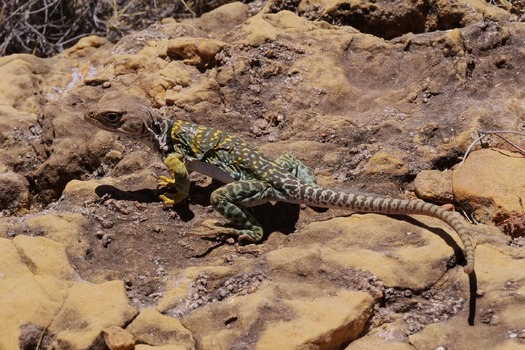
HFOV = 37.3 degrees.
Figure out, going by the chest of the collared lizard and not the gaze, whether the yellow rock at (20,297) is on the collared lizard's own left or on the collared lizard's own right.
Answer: on the collared lizard's own left

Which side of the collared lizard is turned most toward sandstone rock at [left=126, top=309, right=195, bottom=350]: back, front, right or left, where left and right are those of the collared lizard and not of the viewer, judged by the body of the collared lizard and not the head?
left

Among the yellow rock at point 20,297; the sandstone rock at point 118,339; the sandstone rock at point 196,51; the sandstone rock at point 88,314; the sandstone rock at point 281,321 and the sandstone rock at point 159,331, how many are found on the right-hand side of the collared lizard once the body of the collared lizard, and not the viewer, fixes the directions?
1

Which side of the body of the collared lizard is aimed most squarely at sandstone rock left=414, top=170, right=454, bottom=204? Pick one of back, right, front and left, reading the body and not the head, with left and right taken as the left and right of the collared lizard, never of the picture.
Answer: back

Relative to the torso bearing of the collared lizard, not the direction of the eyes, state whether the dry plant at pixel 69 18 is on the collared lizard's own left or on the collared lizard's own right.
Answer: on the collared lizard's own right

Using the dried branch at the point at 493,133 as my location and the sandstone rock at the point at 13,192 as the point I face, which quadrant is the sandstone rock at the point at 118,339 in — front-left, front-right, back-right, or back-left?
front-left

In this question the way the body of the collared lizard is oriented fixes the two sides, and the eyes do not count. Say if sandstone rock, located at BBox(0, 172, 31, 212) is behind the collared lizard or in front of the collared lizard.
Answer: in front

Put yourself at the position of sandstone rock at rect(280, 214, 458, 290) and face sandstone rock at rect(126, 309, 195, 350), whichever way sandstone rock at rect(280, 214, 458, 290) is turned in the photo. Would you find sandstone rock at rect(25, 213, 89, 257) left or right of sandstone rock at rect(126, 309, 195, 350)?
right

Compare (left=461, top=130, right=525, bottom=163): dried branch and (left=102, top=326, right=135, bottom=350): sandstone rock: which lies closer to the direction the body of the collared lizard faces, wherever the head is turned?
the sandstone rock

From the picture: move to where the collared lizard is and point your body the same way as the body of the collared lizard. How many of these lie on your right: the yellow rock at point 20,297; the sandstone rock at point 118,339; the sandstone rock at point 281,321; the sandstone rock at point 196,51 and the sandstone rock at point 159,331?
1

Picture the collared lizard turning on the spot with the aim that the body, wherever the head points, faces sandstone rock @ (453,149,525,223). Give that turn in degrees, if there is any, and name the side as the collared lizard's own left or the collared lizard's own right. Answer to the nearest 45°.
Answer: approximately 180°

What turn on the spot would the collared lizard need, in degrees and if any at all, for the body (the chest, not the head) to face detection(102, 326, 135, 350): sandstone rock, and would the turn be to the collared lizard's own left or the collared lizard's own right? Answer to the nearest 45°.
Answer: approximately 90° to the collared lizard's own left

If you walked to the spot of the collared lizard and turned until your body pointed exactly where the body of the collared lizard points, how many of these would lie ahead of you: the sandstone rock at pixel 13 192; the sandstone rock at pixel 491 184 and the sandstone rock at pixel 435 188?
1

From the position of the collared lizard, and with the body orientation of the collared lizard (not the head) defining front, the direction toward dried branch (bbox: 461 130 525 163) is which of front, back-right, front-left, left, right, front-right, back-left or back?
back

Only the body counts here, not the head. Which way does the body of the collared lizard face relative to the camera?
to the viewer's left

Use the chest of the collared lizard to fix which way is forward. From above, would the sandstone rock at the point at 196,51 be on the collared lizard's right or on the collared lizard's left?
on the collared lizard's right

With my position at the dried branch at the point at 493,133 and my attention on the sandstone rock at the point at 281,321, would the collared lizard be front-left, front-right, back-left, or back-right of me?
front-right
